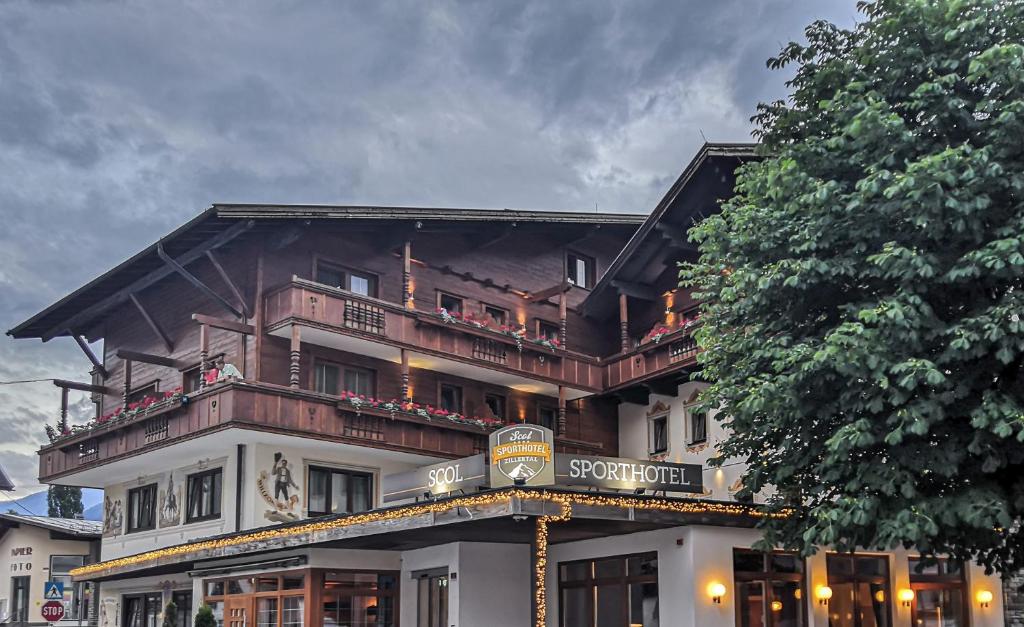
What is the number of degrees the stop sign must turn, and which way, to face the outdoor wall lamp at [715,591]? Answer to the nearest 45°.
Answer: approximately 45° to its left

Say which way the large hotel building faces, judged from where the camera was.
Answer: facing the viewer and to the right of the viewer

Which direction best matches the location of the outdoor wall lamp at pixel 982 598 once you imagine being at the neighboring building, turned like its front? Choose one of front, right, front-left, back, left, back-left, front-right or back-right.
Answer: front-left

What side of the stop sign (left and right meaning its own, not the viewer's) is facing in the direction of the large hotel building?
left

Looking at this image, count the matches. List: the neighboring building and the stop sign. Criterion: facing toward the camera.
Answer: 2

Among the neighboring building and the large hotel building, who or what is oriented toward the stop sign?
the neighboring building

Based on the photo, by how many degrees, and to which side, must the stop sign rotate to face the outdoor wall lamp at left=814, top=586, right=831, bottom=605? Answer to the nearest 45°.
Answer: approximately 45° to its left

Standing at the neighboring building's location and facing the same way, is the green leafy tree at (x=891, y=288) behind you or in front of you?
in front
